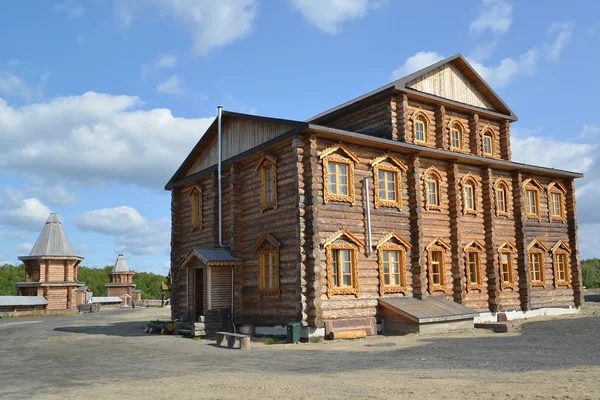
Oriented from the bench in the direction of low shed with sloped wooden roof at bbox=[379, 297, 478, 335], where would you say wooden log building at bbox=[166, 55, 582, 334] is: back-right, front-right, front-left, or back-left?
front-left
